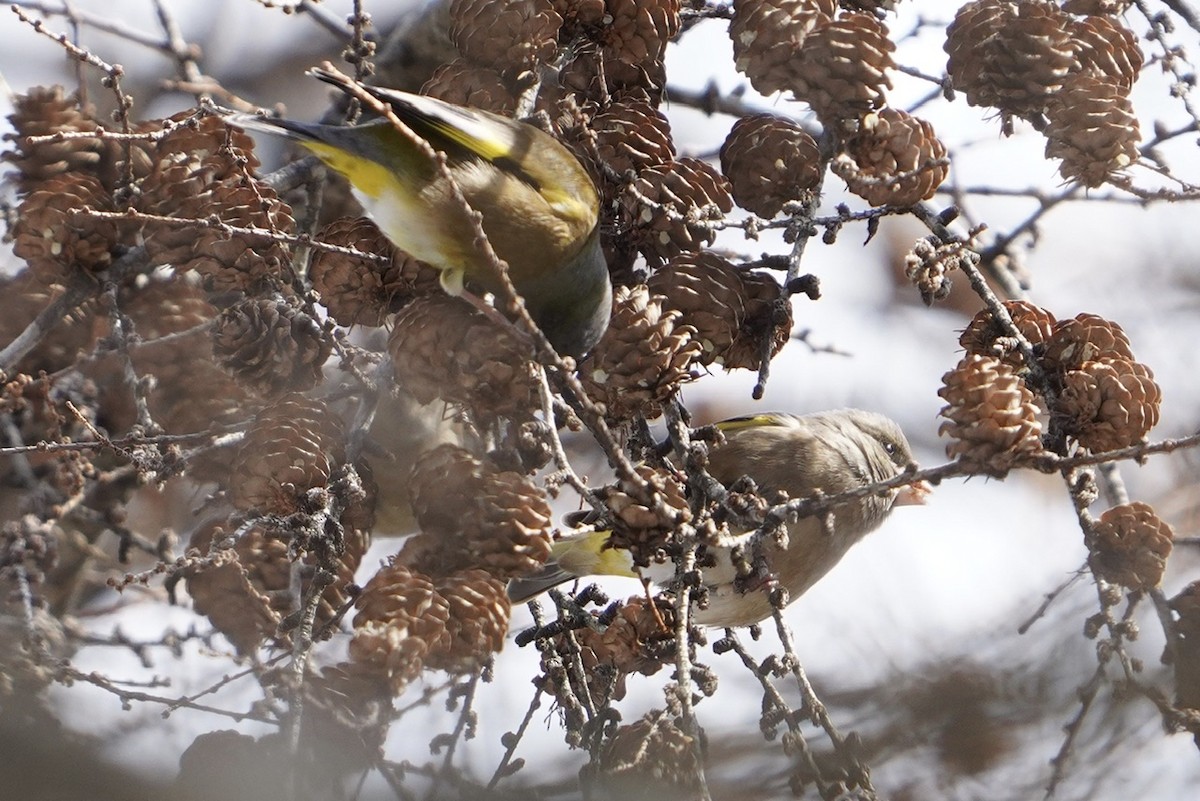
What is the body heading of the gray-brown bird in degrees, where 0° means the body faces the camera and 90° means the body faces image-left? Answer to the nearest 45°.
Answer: approximately 270°
